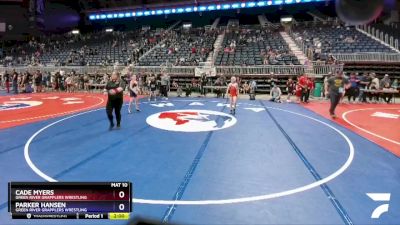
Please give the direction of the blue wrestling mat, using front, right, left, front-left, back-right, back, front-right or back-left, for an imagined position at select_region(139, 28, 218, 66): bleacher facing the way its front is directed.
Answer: front

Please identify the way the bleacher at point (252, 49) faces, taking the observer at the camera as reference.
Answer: facing the viewer

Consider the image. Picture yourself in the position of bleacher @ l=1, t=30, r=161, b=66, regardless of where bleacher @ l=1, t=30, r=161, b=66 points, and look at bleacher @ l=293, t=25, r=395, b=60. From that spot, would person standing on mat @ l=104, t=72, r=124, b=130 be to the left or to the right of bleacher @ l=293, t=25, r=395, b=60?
right

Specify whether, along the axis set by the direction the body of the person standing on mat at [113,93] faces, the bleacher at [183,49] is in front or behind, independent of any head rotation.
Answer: behind

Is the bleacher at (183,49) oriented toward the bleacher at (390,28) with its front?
no

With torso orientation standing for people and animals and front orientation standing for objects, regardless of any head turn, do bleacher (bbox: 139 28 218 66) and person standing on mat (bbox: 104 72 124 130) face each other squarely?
no

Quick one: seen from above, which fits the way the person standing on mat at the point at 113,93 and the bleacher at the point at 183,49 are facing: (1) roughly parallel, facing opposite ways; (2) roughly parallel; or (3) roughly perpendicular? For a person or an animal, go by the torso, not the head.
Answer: roughly parallel

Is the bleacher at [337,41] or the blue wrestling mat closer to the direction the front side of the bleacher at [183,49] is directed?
the blue wrestling mat

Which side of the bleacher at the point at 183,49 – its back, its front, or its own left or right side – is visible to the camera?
front

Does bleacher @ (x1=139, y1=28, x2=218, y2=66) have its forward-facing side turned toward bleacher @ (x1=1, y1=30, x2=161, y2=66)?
no

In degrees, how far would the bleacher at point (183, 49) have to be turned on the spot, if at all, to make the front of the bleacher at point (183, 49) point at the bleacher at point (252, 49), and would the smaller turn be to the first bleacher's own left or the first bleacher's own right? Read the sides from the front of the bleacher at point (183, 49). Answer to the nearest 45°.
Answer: approximately 45° to the first bleacher's own left

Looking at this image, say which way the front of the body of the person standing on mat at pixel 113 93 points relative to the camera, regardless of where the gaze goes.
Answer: toward the camera
